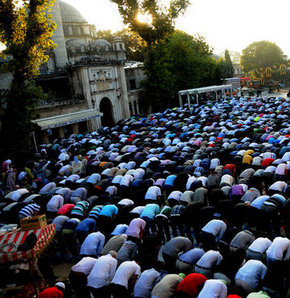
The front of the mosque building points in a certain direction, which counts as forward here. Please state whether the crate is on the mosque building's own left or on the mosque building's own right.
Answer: on the mosque building's own right

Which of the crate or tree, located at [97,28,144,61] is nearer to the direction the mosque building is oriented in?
the crate

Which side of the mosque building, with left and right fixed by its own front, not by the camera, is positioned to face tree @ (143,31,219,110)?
left

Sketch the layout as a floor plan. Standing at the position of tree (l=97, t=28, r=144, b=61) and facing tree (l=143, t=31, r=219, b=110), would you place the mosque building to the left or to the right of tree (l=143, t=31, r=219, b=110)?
right

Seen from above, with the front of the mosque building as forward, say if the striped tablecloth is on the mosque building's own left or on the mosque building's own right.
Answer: on the mosque building's own right

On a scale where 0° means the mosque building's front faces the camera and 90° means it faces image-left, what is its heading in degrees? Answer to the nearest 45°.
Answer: approximately 315°

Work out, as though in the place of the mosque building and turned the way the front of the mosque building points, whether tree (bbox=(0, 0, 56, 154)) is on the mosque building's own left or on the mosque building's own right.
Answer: on the mosque building's own right
